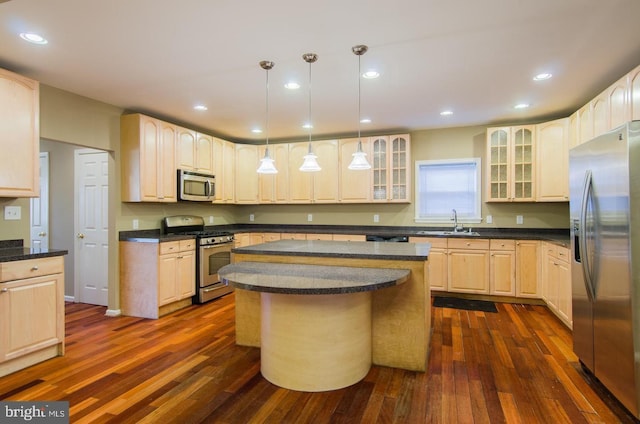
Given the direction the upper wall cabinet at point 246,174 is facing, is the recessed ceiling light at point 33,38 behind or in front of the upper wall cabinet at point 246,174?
in front

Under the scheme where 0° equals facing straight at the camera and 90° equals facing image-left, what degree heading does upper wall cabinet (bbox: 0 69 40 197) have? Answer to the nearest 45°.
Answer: approximately 315°

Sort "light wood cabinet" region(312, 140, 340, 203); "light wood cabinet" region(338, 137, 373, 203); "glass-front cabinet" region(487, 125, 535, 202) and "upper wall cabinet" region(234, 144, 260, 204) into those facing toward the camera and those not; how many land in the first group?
4

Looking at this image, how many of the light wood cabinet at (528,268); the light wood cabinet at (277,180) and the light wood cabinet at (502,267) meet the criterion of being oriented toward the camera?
3

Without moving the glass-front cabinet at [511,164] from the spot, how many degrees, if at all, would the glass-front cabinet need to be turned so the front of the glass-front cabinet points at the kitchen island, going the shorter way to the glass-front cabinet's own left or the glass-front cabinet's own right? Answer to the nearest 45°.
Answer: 0° — it already faces it

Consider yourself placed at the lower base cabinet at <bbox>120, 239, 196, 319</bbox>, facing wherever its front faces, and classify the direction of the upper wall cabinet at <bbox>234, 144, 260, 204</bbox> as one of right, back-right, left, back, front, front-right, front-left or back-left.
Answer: left

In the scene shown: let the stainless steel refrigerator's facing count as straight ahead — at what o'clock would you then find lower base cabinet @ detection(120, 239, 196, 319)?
The lower base cabinet is roughly at 1 o'clock from the stainless steel refrigerator.

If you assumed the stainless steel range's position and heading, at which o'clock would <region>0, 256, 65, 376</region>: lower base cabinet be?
The lower base cabinet is roughly at 3 o'clock from the stainless steel range.

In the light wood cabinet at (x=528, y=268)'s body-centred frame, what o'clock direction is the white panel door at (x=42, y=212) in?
The white panel door is roughly at 2 o'clock from the light wood cabinet.

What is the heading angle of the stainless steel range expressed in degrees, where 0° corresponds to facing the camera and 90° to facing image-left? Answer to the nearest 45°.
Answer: approximately 315°

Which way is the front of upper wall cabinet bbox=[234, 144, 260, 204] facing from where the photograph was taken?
facing the viewer

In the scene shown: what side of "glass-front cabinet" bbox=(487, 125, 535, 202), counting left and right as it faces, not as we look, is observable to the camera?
front
